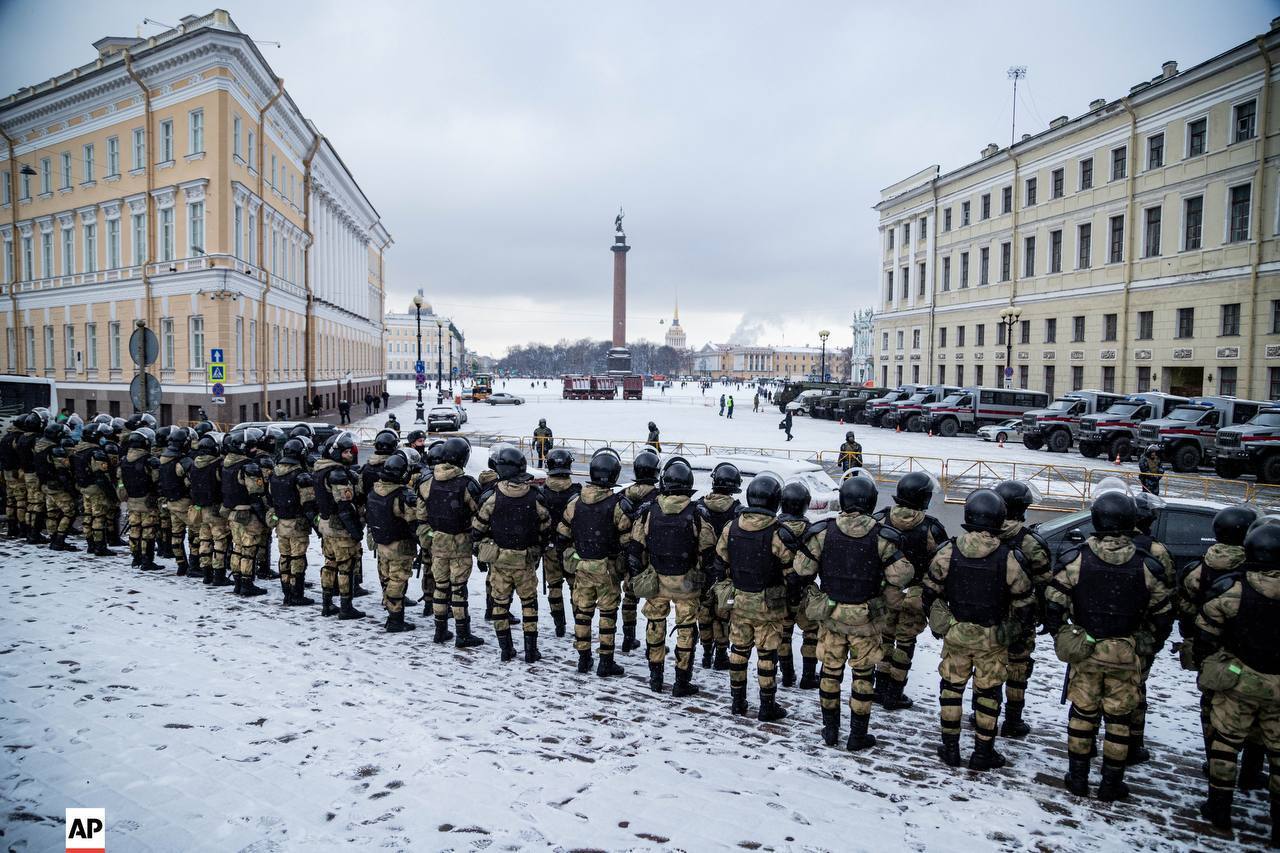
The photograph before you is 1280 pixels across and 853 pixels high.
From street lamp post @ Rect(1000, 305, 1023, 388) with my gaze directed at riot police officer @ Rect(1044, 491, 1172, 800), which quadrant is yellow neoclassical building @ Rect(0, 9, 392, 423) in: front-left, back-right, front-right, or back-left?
front-right

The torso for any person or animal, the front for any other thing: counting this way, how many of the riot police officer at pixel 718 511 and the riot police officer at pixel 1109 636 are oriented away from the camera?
2

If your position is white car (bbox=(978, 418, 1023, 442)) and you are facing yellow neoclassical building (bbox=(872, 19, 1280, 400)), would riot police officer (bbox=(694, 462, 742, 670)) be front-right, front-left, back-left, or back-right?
back-right

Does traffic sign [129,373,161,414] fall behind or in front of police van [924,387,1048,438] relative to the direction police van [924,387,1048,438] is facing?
in front

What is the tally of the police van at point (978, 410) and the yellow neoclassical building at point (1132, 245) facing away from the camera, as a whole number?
0

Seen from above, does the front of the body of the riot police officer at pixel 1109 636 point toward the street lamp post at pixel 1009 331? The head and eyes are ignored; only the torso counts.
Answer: yes

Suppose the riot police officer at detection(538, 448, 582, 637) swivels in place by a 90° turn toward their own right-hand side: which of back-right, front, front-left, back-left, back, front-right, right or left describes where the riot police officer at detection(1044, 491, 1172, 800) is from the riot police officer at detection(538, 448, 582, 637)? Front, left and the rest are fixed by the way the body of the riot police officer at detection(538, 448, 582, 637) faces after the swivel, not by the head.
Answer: front-right

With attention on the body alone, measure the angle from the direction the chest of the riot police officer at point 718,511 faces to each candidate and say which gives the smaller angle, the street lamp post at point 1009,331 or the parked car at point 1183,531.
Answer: the street lamp post

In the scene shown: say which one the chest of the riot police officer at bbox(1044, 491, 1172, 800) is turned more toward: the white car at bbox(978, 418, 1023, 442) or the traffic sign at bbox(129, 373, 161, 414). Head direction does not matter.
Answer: the white car

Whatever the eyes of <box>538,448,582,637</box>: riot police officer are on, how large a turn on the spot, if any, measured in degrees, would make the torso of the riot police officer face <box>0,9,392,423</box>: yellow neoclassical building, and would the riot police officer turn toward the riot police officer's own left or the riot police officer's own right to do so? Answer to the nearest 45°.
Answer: approximately 45° to the riot police officer's own left

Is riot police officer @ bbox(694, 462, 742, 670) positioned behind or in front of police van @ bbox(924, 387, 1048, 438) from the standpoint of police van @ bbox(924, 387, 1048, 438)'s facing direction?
in front

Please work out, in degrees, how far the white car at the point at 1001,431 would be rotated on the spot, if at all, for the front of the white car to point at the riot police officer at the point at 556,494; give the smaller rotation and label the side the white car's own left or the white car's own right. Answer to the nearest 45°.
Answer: approximately 45° to the white car's own left

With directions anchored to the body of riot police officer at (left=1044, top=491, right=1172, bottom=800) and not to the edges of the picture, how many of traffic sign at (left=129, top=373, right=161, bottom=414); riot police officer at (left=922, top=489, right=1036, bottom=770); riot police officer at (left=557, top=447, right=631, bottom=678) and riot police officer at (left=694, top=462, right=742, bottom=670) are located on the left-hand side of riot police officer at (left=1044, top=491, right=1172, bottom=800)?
4

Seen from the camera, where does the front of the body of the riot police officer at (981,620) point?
away from the camera

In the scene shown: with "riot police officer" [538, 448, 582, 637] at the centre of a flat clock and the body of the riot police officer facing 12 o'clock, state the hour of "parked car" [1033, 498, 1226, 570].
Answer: The parked car is roughly at 3 o'clock from the riot police officer.

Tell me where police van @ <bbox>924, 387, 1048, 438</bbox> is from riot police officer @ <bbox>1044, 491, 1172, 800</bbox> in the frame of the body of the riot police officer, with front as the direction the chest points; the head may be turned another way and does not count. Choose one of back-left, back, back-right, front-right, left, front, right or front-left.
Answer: front

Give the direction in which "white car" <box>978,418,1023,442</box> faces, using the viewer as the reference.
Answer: facing the viewer and to the left of the viewer

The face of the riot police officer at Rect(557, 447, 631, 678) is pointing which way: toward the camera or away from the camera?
away from the camera

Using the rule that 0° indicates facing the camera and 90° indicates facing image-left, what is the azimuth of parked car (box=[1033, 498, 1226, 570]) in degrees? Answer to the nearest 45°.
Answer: approximately 90°

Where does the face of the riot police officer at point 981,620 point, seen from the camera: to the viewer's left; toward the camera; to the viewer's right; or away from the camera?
away from the camera

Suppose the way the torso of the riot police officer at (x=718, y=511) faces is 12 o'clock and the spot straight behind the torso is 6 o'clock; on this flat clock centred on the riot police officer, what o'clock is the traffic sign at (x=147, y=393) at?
The traffic sign is roughly at 10 o'clock from the riot police officer.
